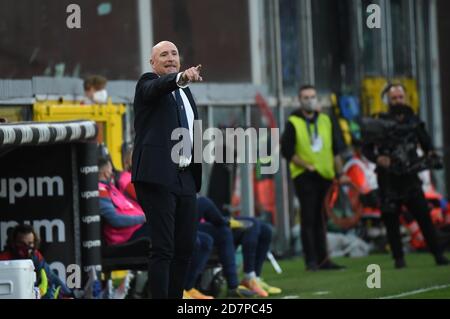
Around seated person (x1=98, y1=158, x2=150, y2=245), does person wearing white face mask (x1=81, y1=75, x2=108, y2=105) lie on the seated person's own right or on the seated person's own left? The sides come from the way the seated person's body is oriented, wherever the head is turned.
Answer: on the seated person's own left

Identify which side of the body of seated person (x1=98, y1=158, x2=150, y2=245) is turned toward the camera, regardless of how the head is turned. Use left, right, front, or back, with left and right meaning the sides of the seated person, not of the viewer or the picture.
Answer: right

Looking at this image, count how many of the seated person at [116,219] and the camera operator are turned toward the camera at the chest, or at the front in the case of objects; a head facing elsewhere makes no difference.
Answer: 1

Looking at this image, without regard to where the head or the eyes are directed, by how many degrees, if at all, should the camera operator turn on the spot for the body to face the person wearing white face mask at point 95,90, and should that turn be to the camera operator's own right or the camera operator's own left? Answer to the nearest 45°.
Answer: approximately 90° to the camera operator's own right

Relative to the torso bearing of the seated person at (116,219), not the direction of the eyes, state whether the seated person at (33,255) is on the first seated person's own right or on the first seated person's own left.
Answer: on the first seated person's own right

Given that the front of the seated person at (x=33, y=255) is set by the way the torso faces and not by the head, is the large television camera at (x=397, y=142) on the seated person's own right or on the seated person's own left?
on the seated person's own left
